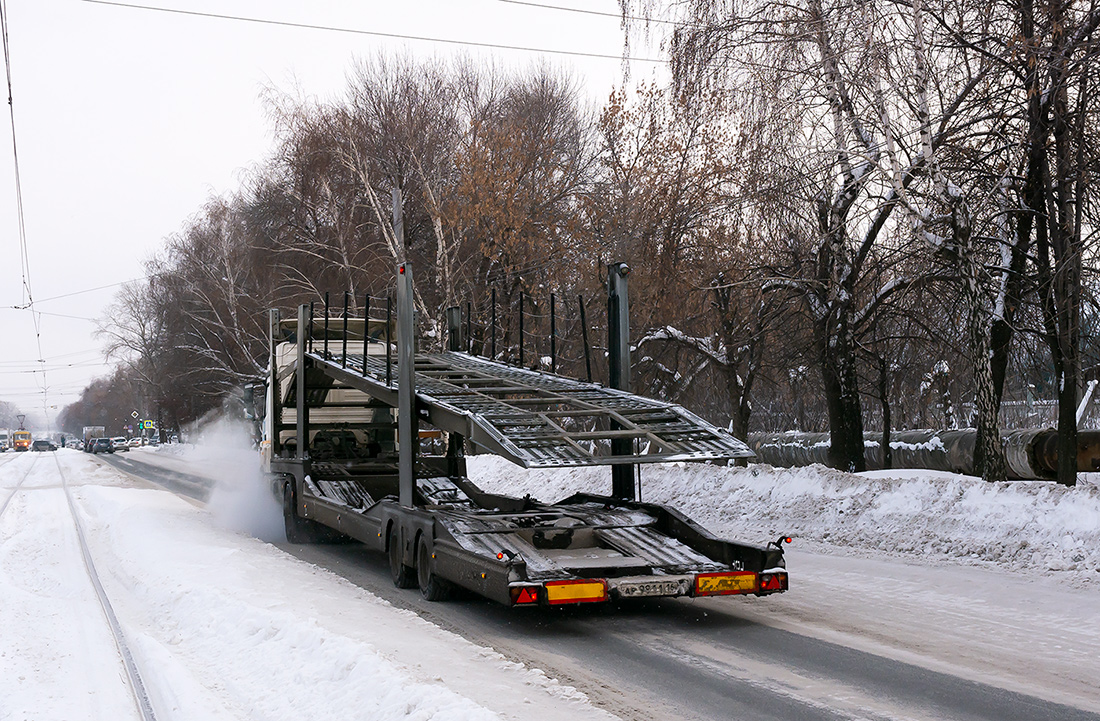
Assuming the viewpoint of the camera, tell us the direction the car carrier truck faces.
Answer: facing away from the viewer and to the left of the viewer
